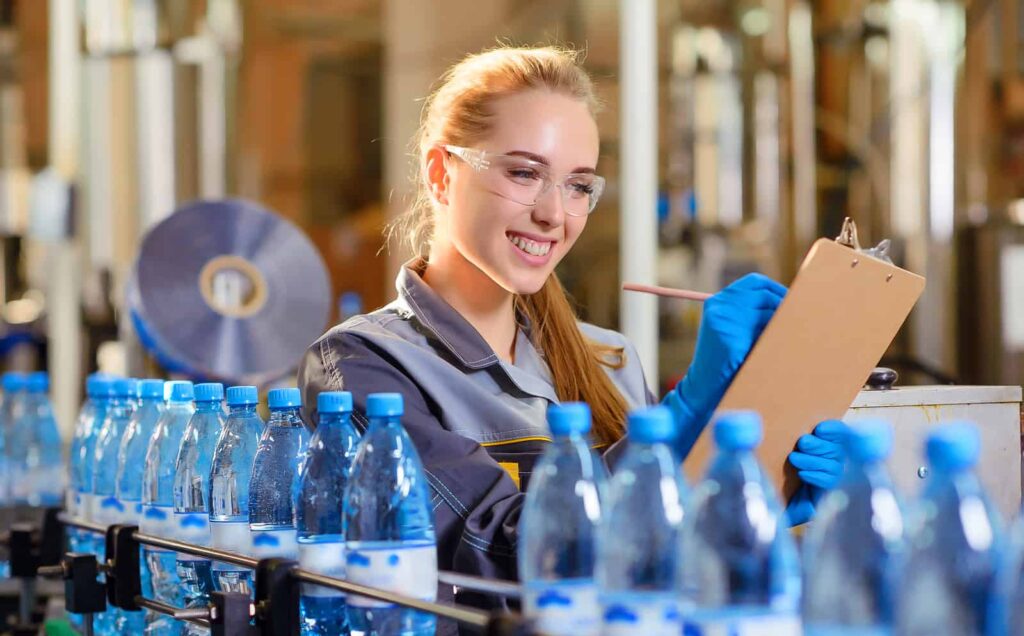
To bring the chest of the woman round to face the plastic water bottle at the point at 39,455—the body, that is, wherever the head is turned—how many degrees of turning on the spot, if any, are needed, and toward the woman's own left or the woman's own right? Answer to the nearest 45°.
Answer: approximately 180°

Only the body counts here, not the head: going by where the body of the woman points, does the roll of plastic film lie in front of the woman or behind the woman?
behind

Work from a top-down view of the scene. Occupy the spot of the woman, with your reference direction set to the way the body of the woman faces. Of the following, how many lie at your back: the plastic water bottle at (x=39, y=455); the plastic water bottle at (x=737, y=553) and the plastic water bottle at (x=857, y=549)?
1

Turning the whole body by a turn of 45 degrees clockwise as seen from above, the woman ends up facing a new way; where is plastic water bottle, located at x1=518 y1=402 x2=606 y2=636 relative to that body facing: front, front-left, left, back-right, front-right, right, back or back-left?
front

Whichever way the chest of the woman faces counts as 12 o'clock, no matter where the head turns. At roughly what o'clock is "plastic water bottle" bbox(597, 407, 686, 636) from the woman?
The plastic water bottle is roughly at 1 o'clock from the woman.

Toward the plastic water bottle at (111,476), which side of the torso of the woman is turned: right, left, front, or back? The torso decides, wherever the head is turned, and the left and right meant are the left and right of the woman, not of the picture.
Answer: back

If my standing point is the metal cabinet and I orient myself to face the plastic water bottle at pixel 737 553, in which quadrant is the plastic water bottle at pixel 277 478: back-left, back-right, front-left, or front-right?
front-right

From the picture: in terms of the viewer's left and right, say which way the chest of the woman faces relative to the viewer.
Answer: facing the viewer and to the right of the viewer

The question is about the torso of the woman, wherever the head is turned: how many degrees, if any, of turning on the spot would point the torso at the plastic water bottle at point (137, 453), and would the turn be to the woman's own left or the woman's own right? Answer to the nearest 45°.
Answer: approximately 135° to the woman's own right

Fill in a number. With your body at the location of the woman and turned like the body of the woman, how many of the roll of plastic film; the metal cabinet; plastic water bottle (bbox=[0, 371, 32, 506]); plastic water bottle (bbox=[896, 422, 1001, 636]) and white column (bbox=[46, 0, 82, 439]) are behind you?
3

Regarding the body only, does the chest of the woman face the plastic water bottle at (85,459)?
no

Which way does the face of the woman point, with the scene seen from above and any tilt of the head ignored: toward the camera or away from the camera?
toward the camera

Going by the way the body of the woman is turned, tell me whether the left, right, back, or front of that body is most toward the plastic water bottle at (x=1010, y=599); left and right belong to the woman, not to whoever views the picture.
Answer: front

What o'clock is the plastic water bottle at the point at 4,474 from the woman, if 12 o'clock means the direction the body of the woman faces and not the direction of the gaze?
The plastic water bottle is roughly at 6 o'clock from the woman.
